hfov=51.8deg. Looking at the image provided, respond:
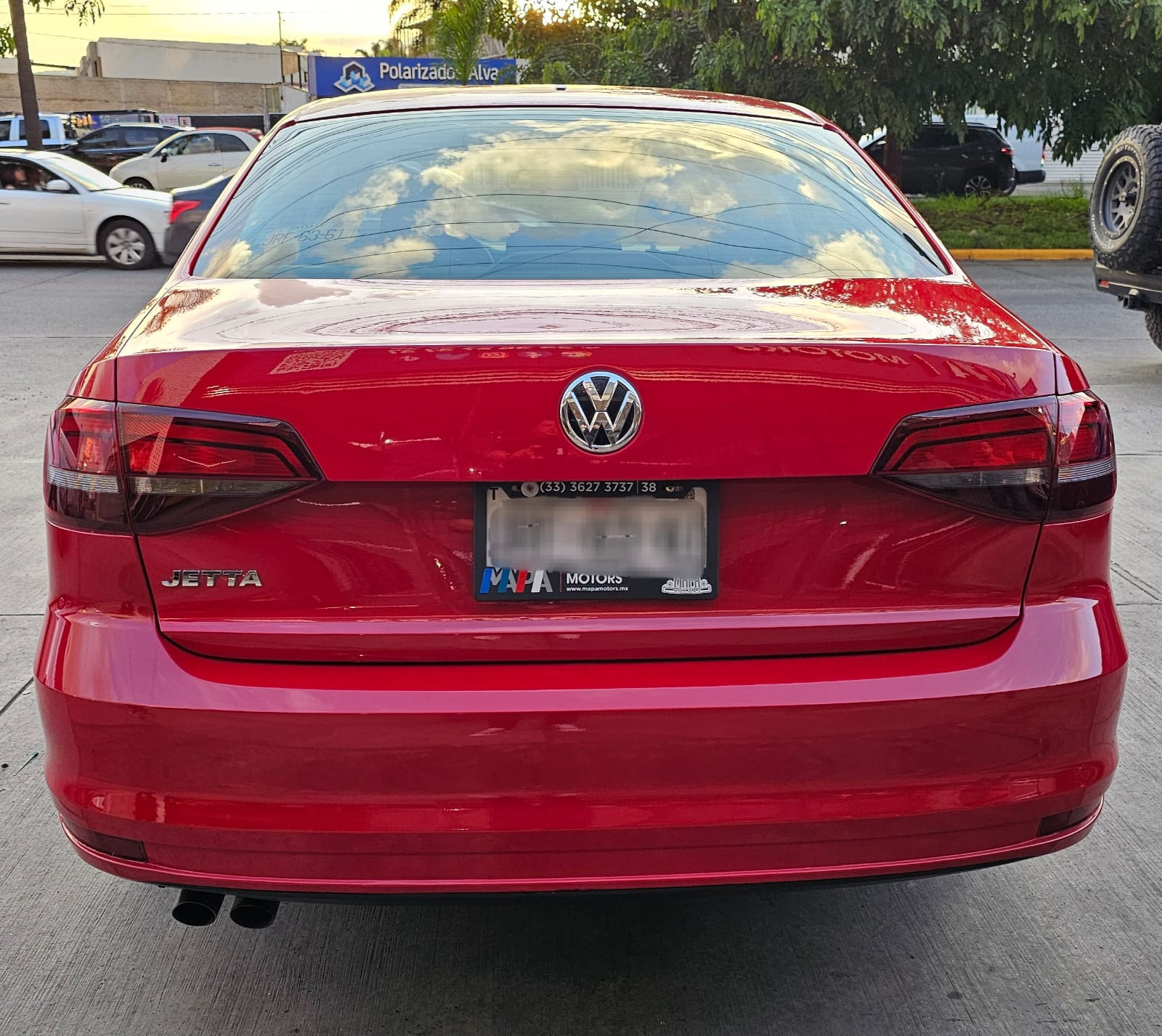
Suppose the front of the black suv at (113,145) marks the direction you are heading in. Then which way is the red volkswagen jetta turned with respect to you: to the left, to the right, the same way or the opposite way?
to the right

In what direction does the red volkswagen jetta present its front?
away from the camera

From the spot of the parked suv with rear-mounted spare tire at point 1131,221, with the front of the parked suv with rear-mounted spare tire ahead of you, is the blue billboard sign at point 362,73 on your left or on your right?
on your left

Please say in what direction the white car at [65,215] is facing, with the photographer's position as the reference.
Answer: facing to the right of the viewer

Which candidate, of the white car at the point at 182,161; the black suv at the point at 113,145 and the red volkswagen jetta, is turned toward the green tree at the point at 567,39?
the red volkswagen jetta

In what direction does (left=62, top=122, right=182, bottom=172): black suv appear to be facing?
to the viewer's left

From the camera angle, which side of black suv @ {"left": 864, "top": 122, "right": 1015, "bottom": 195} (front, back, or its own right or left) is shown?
left

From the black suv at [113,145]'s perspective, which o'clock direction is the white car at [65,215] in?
The white car is roughly at 9 o'clock from the black suv.

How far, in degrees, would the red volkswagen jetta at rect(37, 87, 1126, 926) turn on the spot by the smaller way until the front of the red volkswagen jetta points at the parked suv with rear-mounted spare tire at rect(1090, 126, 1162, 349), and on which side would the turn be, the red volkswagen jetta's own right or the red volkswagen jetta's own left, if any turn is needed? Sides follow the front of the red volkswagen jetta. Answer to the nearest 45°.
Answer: approximately 45° to the red volkswagen jetta's own right

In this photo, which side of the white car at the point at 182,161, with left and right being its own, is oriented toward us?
left

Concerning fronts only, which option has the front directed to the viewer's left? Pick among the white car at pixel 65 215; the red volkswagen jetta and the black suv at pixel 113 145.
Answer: the black suv

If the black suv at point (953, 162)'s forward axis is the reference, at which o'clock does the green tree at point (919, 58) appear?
The green tree is roughly at 9 o'clock from the black suv.
